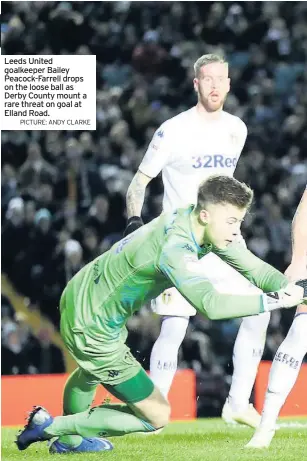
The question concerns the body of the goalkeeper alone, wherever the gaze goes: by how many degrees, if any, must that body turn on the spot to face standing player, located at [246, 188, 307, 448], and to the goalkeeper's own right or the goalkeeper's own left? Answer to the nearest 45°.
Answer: approximately 45° to the goalkeeper's own left

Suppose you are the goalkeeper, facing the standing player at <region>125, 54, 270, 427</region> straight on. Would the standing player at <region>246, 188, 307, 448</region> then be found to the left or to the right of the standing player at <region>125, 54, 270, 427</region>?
right

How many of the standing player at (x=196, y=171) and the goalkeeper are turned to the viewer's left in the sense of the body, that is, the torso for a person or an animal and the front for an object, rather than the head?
0

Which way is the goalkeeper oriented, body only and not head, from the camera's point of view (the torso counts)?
to the viewer's right

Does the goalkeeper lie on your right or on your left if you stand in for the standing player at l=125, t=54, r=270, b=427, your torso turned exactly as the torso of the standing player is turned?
on your right

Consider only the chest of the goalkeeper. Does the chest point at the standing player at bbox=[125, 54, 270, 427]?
no
